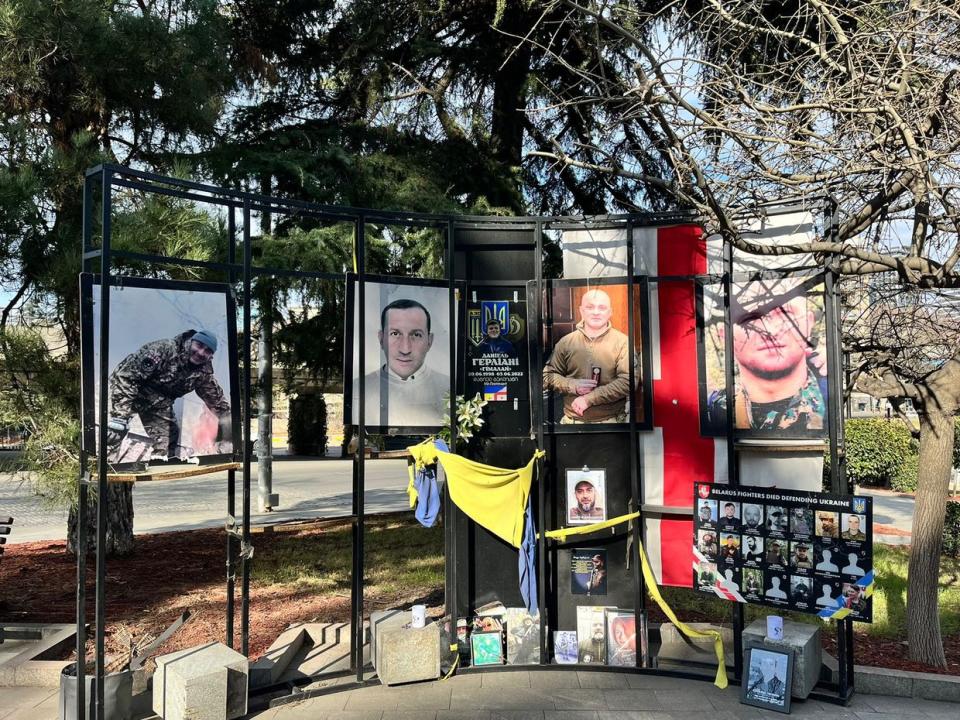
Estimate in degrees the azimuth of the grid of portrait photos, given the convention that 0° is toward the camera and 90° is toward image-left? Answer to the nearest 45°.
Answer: approximately 45°

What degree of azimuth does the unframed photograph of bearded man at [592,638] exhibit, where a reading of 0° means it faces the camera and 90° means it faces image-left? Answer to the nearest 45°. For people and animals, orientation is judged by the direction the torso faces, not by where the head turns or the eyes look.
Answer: approximately 0°

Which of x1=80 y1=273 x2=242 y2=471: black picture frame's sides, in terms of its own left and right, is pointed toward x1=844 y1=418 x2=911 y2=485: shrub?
left

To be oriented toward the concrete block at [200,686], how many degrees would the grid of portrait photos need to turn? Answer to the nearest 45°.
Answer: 0° — it already faces it

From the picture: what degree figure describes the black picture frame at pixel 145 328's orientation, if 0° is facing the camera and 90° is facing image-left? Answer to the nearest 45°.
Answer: approximately 315°

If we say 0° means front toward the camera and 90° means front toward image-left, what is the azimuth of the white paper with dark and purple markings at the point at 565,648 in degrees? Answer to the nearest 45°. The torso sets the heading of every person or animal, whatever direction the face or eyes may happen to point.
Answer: approximately 0°

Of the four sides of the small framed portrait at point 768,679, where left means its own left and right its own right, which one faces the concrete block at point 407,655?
right
